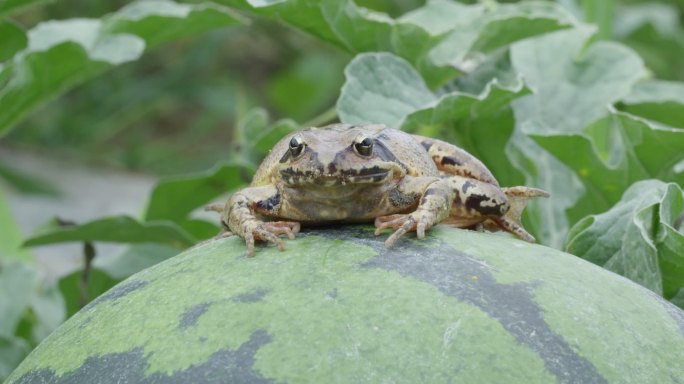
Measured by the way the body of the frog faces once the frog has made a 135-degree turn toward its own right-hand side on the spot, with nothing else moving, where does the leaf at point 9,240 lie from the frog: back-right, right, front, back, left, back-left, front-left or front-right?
front

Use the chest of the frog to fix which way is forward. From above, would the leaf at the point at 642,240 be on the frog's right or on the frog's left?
on the frog's left

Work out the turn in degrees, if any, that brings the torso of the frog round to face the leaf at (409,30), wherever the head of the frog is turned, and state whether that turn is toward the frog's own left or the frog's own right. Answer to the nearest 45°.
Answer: approximately 180°

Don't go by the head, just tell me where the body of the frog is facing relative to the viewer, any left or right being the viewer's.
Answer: facing the viewer

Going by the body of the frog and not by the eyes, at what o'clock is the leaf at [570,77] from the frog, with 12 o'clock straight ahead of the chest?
The leaf is roughly at 7 o'clock from the frog.

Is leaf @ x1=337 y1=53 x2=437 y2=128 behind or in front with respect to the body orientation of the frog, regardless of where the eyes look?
behind
